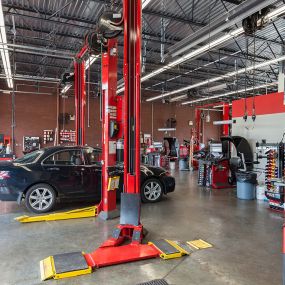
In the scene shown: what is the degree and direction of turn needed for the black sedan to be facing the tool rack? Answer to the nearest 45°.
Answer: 0° — it already faces it

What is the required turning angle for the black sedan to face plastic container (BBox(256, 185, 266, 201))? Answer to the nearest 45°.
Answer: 0° — it already faces it

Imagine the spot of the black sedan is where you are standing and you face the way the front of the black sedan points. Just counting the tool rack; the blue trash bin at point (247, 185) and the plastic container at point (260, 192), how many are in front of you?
3

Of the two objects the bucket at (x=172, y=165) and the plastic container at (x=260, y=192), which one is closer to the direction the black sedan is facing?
the plastic container

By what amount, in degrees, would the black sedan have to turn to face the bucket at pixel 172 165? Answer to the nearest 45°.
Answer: approximately 45° to its left

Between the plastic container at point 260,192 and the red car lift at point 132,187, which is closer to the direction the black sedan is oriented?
the plastic container

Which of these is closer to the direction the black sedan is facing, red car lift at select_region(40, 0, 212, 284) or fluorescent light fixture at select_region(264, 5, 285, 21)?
the fluorescent light fixture

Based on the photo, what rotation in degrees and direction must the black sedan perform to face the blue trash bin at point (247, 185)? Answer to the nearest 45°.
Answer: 0° — it already faces it

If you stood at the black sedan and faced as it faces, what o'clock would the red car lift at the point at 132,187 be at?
The red car lift is roughly at 2 o'clock from the black sedan.

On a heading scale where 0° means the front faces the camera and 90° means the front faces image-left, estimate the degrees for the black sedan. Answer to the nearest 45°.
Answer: approximately 270°
